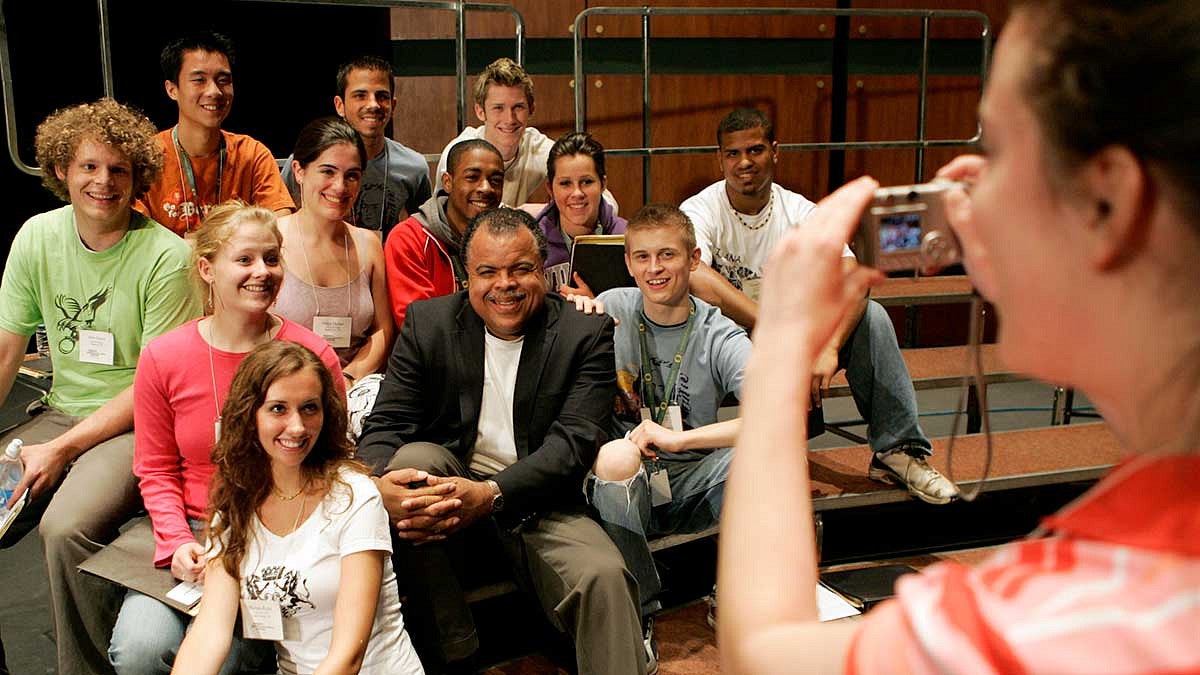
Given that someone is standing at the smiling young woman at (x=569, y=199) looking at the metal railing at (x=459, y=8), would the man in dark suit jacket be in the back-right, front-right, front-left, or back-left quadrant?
back-left

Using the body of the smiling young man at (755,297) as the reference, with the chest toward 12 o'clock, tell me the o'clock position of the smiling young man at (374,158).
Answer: the smiling young man at (374,158) is roughly at 3 o'clock from the smiling young man at (755,297).

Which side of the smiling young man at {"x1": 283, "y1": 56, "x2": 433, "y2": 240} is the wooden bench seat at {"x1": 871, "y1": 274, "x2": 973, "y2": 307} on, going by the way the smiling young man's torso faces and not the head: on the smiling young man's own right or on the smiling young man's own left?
on the smiling young man's own left

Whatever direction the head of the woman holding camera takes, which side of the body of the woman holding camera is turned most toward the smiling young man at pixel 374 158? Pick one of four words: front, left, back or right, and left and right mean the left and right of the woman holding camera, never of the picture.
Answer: front

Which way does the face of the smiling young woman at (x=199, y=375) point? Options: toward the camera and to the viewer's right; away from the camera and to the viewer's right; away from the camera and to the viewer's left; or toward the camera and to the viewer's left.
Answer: toward the camera and to the viewer's right

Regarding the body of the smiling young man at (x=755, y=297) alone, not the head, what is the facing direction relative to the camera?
toward the camera

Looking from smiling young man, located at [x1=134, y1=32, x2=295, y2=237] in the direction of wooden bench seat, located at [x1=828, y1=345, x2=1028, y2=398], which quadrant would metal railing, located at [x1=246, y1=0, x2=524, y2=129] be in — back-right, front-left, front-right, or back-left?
front-left

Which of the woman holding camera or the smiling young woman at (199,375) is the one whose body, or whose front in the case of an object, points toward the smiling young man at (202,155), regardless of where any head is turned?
the woman holding camera

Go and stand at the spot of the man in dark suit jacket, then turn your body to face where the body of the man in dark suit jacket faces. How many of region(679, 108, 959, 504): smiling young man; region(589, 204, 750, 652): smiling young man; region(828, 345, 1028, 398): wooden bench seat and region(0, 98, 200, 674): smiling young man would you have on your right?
1

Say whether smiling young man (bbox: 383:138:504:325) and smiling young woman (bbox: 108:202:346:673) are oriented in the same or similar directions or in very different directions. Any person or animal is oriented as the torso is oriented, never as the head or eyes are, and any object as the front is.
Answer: same or similar directions

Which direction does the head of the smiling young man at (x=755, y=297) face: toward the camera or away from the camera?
toward the camera

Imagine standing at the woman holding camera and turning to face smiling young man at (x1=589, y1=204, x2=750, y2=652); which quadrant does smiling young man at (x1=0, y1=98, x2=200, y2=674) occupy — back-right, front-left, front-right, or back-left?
front-left

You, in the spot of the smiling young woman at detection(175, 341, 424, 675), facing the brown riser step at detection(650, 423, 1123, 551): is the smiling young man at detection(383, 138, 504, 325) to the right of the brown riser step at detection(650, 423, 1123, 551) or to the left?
left

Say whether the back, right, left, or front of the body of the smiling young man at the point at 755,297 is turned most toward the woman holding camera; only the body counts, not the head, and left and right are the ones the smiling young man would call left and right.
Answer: front

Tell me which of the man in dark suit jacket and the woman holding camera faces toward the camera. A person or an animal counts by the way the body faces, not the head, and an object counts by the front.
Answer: the man in dark suit jacket

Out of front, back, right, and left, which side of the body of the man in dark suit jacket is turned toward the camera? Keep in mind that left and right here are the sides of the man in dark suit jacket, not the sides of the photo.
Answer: front
